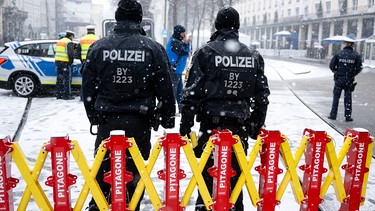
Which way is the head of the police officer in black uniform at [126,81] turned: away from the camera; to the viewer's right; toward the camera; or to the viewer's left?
away from the camera

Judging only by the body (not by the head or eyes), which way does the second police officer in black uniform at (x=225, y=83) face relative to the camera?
away from the camera

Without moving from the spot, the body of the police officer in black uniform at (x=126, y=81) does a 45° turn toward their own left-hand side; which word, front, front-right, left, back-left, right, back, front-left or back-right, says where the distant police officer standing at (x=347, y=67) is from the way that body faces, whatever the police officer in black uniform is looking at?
right

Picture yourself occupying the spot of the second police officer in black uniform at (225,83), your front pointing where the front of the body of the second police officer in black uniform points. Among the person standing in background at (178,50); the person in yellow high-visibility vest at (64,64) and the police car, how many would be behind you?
0

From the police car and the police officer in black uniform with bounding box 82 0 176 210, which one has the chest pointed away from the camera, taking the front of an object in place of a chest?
the police officer in black uniform

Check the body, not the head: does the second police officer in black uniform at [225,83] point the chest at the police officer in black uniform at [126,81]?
no

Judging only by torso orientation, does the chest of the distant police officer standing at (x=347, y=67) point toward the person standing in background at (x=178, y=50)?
no

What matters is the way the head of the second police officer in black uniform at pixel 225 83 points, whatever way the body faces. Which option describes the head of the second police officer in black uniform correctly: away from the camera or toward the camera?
away from the camera
